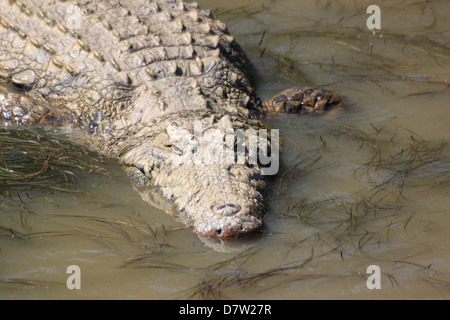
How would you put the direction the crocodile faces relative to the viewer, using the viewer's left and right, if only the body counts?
facing the viewer and to the right of the viewer
